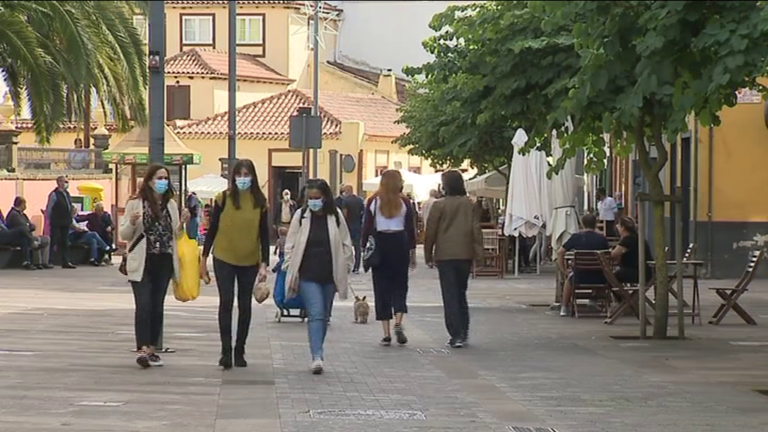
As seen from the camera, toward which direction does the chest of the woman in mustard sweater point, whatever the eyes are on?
toward the camera

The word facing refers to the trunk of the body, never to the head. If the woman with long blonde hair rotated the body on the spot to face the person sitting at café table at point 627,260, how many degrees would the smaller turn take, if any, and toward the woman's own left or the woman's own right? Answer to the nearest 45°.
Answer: approximately 45° to the woman's own right

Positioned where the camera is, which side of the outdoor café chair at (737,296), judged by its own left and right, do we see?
left

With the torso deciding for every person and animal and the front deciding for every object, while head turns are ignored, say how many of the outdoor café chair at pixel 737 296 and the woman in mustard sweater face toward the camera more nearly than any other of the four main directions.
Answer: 1

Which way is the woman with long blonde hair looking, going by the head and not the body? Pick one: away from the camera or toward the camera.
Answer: away from the camera

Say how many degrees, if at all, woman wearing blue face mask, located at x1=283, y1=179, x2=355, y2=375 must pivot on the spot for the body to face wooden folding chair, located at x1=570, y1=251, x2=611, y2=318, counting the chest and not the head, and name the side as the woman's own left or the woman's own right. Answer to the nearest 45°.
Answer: approximately 135° to the woman's own left

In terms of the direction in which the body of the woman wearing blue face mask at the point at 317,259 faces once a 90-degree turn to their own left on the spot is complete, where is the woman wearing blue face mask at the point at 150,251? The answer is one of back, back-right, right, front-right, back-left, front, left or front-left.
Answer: back

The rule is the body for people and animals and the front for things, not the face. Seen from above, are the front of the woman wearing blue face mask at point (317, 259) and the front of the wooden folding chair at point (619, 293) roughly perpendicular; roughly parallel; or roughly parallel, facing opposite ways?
roughly perpendicular

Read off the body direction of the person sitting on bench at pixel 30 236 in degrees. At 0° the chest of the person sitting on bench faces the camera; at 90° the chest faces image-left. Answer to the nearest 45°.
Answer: approximately 270°

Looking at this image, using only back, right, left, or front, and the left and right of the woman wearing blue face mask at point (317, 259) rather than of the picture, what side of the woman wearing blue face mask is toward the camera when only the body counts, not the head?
front

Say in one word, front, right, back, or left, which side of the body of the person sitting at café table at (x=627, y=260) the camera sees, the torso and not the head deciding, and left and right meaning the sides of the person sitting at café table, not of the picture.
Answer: left

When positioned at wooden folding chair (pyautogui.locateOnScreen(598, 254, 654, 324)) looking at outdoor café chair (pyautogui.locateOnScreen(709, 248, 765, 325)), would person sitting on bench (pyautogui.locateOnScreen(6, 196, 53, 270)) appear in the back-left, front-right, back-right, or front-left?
back-left

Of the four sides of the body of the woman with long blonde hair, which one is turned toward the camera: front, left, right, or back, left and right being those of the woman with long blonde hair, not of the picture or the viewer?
back
